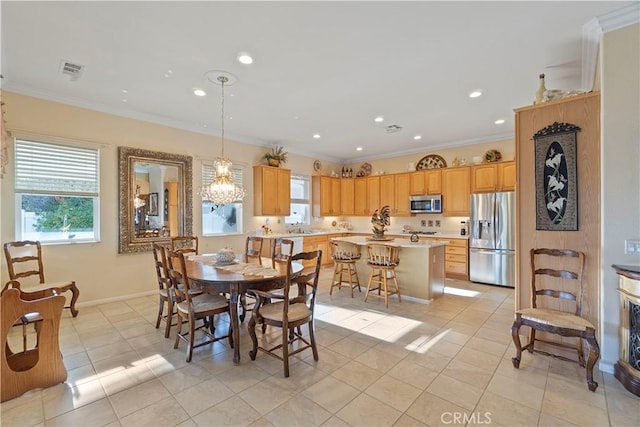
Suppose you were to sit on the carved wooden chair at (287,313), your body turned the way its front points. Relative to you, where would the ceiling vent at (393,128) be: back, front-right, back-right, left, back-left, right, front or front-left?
right

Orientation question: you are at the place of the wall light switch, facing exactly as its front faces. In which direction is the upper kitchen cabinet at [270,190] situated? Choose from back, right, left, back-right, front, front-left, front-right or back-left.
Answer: right

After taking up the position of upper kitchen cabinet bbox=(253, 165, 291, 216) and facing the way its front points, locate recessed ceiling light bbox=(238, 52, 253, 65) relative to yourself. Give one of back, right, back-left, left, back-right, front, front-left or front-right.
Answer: front-right

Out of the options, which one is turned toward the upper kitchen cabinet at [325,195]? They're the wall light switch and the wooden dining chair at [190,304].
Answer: the wooden dining chair

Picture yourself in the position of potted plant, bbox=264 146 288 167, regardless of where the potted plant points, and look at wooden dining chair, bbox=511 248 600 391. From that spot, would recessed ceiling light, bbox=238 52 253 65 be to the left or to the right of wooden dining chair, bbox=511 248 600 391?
right

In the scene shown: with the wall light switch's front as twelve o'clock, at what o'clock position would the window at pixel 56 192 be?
The window is roughly at 2 o'clock from the wall light switch.

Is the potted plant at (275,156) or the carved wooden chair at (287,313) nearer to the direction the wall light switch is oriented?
the carved wooden chair

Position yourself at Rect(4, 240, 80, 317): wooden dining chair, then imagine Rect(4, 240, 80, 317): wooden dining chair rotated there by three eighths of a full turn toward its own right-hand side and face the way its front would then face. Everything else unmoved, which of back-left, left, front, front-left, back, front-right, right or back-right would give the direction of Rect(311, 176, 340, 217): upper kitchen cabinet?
back

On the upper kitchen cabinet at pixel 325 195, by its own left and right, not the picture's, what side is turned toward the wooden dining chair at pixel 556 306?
front

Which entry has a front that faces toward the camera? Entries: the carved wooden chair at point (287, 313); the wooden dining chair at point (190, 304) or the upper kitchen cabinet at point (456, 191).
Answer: the upper kitchen cabinet

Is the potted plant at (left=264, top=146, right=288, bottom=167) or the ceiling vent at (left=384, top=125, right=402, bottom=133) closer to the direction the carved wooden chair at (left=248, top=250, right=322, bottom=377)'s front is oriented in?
the potted plant

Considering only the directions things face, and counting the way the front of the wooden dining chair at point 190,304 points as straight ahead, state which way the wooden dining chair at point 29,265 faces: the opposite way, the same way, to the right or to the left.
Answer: to the right

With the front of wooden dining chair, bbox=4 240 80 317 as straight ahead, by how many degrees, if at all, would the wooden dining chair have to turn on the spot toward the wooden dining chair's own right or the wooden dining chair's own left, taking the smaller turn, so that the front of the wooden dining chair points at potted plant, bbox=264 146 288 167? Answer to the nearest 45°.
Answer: approximately 45° to the wooden dining chair's own left

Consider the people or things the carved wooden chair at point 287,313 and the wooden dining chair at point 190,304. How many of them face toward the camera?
0

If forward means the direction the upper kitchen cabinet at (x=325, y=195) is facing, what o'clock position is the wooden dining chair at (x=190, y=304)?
The wooden dining chair is roughly at 2 o'clock from the upper kitchen cabinet.

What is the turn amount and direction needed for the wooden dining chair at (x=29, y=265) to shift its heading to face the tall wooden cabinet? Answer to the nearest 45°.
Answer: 0° — it already faces it

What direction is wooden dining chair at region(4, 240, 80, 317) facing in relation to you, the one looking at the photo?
facing the viewer and to the right of the viewer
